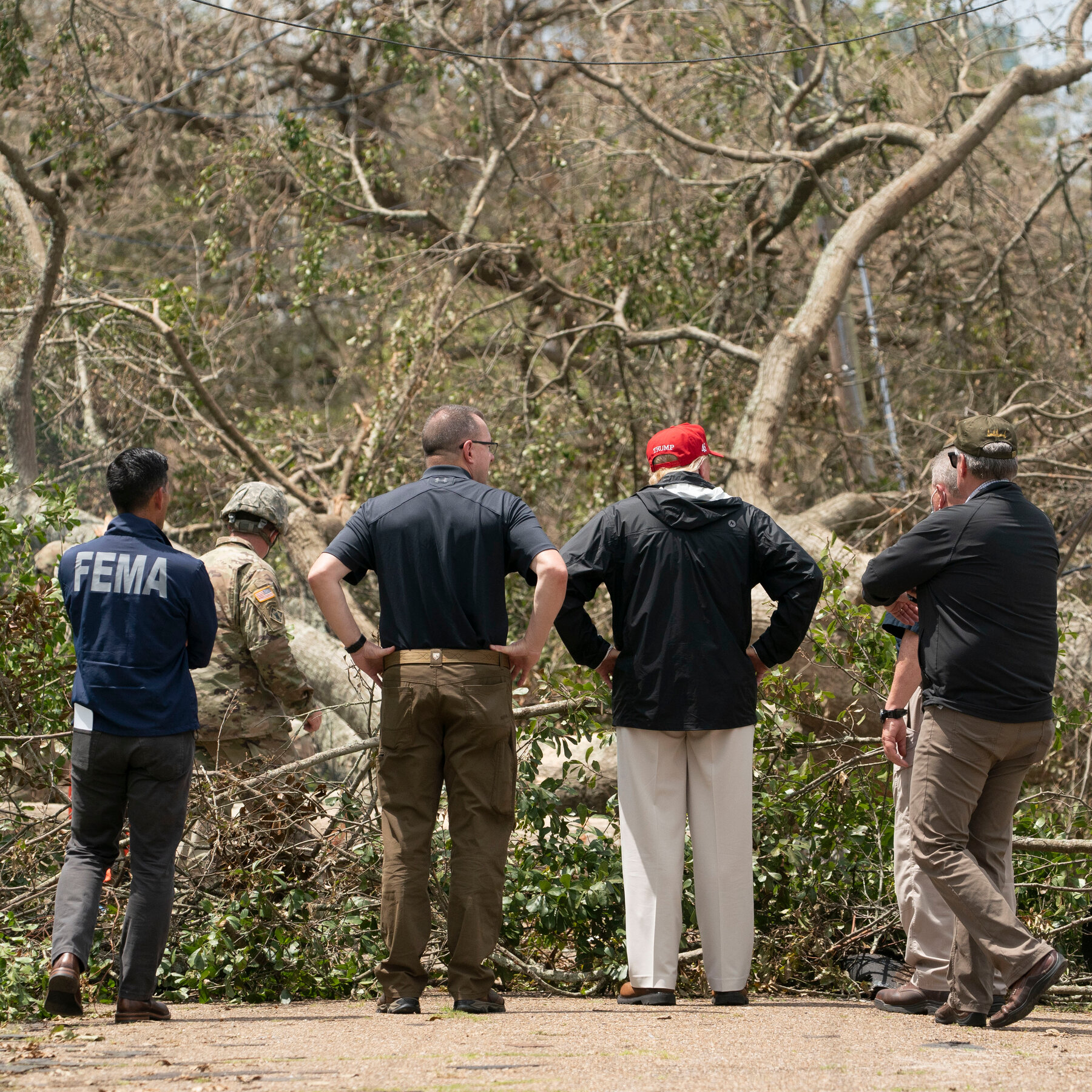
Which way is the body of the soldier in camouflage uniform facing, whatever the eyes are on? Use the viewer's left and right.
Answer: facing away from the viewer and to the right of the viewer

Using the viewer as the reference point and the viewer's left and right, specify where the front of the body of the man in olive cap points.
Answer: facing away from the viewer and to the left of the viewer

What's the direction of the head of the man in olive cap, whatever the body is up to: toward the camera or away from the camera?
away from the camera

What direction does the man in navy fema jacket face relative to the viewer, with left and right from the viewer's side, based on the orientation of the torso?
facing away from the viewer and to the right of the viewer

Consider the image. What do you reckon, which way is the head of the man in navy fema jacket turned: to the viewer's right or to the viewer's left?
to the viewer's right

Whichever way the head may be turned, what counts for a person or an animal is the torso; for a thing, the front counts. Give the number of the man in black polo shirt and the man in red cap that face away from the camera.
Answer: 2

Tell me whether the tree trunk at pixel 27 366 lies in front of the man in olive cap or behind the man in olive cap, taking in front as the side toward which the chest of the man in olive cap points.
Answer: in front

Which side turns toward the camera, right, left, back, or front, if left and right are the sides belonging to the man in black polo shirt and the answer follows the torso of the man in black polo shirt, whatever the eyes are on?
back

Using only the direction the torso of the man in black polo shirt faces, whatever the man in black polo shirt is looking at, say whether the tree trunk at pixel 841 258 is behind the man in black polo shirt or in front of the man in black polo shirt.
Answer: in front

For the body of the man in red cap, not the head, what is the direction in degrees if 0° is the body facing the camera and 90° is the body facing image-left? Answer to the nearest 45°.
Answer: approximately 180°
